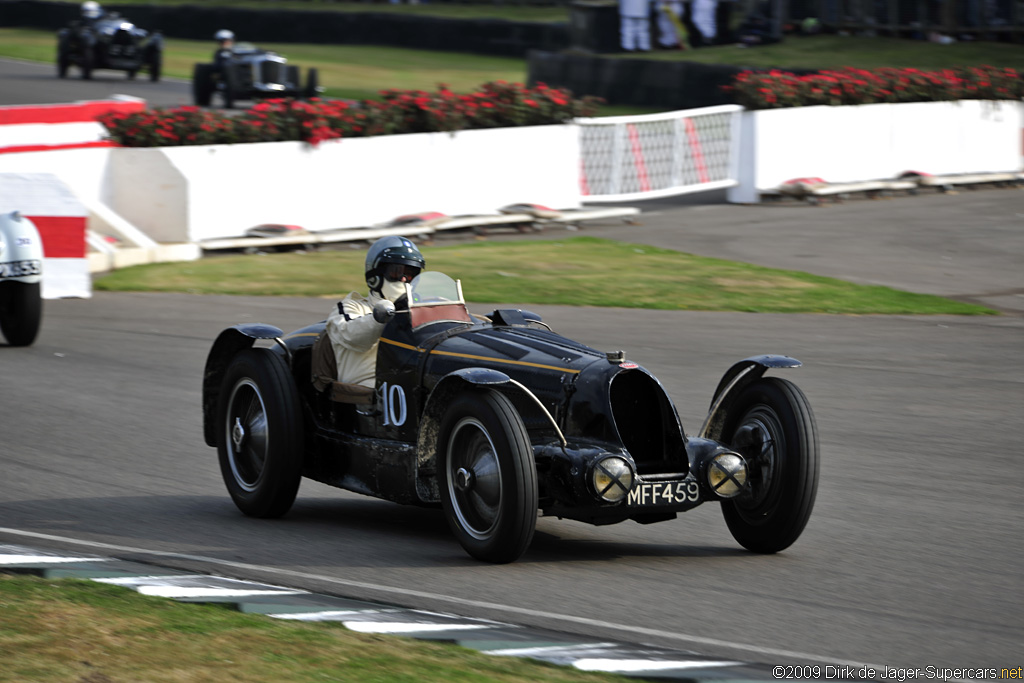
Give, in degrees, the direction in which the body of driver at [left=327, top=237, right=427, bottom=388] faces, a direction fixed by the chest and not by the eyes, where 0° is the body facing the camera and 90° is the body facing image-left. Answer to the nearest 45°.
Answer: approximately 315°

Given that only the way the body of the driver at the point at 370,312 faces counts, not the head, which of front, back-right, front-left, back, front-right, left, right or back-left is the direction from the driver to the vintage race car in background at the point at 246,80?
back-left

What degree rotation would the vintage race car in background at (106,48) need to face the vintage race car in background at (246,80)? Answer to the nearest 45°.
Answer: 0° — it already faces it

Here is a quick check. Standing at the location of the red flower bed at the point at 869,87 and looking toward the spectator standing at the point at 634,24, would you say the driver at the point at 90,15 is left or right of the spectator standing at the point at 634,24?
left

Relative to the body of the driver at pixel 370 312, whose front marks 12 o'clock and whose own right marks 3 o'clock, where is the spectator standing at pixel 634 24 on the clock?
The spectator standing is roughly at 8 o'clock from the driver.

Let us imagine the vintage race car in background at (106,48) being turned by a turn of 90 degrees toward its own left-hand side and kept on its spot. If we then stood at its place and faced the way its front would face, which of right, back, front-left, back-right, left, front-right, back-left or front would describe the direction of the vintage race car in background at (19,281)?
back-right

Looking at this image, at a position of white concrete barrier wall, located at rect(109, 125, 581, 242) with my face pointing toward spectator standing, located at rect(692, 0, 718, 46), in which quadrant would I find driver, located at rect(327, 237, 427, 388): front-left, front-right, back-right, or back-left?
back-right

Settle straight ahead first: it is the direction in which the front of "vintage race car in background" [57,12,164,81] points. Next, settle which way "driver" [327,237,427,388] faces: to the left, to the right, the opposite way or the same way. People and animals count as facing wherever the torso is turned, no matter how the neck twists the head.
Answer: the same way

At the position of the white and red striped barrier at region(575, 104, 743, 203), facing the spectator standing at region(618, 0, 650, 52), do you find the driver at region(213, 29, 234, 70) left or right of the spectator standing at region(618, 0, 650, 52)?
left

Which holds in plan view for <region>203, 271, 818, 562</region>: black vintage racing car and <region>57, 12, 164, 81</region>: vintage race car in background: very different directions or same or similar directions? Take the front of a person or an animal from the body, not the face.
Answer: same or similar directions

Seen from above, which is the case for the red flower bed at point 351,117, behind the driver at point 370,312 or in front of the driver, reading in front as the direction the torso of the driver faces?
behind

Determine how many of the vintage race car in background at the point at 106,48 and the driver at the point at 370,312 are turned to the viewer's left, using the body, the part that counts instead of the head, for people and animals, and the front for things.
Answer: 0

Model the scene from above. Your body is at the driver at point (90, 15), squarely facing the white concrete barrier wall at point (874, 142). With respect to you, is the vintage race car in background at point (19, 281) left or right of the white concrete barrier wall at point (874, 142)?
right

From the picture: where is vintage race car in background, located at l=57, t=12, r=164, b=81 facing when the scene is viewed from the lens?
facing the viewer and to the right of the viewer

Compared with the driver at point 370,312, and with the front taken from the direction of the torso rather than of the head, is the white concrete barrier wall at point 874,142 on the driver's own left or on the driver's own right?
on the driver's own left

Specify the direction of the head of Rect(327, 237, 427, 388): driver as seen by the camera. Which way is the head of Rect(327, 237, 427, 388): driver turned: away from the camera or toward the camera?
toward the camera
